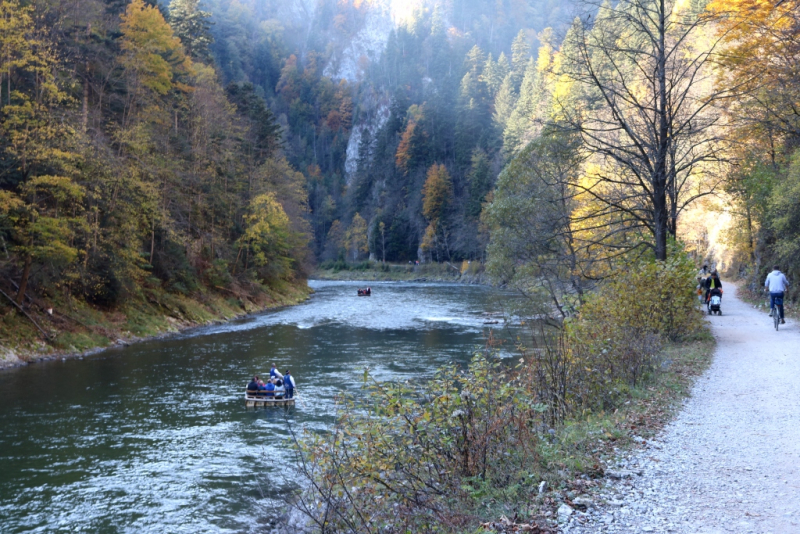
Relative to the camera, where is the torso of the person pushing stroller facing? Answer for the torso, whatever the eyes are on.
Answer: toward the camera

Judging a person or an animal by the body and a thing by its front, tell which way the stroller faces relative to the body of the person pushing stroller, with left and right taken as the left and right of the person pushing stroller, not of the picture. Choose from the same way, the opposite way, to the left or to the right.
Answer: the same way

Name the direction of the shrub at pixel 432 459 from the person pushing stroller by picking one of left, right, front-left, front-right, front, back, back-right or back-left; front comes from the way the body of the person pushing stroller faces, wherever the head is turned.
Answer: front

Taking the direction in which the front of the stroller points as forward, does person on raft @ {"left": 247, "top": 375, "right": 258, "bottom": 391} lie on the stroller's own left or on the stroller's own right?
on the stroller's own right

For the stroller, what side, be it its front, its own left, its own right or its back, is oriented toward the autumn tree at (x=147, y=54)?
right

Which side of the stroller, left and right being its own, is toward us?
front

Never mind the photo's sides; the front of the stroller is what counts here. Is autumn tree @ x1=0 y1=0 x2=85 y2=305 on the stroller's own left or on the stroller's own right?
on the stroller's own right

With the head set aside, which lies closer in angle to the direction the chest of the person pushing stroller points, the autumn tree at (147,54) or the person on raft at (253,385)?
the person on raft

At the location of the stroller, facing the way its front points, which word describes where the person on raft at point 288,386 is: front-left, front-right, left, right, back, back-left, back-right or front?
front-right

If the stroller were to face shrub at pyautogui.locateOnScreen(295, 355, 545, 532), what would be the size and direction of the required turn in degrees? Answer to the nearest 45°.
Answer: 0° — it already faces it

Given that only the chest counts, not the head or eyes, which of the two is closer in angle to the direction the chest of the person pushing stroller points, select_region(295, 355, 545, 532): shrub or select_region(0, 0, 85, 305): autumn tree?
the shrub
